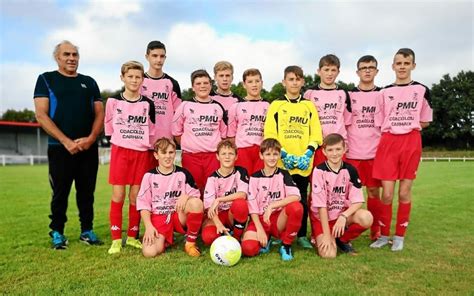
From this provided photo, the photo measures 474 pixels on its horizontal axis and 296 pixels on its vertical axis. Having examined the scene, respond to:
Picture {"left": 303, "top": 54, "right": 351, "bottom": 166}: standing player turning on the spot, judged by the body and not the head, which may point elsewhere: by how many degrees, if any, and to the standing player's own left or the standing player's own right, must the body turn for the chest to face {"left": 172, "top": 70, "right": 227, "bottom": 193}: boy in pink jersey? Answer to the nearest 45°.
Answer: approximately 90° to the standing player's own right

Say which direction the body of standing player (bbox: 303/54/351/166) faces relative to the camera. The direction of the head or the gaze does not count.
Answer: toward the camera

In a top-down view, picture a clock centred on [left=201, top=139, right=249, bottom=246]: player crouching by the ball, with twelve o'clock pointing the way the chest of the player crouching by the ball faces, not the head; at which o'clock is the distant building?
The distant building is roughly at 5 o'clock from the player crouching by the ball.

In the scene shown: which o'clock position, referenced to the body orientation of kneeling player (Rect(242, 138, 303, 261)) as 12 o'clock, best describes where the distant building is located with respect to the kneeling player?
The distant building is roughly at 5 o'clock from the kneeling player.

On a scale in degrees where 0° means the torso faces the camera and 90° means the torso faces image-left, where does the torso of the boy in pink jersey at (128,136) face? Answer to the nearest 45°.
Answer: approximately 0°

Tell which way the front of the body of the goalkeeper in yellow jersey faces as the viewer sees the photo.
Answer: toward the camera

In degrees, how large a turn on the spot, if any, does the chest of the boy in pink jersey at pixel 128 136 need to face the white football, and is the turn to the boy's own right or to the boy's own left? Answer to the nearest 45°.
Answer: approximately 45° to the boy's own left

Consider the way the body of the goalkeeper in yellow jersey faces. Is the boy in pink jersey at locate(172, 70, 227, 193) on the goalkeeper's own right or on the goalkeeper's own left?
on the goalkeeper's own right

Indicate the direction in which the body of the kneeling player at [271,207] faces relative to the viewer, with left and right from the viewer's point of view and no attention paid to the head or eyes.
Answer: facing the viewer

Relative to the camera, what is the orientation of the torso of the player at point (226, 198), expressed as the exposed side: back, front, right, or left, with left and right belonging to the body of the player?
front

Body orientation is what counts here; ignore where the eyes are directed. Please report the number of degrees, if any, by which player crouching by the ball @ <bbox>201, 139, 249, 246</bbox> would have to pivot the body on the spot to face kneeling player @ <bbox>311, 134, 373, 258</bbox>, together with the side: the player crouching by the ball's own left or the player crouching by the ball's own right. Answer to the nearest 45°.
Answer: approximately 90° to the player crouching by the ball's own left
